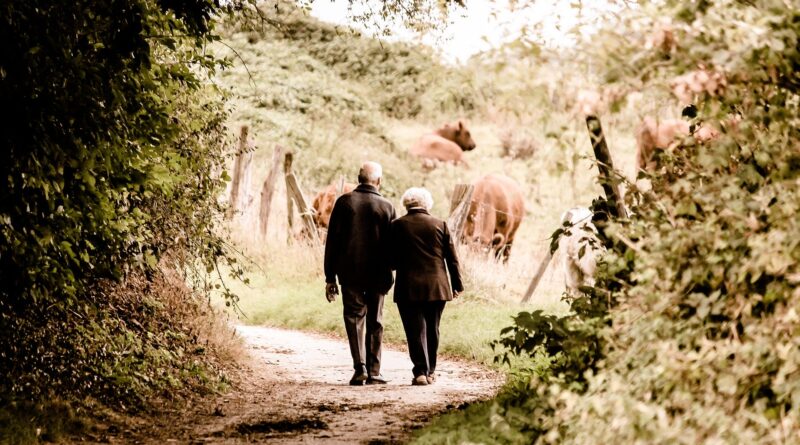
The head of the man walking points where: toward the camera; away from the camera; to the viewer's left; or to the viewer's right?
away from the camera

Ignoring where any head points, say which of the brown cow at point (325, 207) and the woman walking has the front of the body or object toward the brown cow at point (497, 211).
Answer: the woman walking

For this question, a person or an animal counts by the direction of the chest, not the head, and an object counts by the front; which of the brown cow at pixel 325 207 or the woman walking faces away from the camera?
the woman walking

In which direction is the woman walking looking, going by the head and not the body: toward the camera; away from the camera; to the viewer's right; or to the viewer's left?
away from the camera

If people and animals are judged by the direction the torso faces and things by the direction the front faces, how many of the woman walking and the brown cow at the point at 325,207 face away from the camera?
1

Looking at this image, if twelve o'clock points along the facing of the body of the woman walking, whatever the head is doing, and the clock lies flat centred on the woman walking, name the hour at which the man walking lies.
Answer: The man walking is roughly at 9 o'clock from the woman walking.

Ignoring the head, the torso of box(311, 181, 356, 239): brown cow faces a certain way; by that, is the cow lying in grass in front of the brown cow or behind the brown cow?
behind

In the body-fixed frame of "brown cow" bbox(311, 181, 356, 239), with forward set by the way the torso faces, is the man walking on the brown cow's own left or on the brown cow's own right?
on the brown cow's own left

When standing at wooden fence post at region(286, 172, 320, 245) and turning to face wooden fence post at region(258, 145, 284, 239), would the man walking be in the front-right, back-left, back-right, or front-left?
back-left

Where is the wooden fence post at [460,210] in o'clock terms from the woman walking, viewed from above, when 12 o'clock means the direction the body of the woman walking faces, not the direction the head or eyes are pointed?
The wooden fence post is roughly at 12 o'clock from the woman walking.

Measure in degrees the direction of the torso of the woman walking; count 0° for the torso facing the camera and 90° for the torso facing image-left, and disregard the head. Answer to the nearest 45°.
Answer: approximately 180°

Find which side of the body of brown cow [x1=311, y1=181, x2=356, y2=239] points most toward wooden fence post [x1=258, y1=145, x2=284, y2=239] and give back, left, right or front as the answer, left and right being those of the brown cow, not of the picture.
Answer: front
